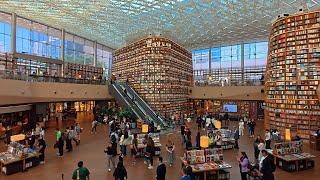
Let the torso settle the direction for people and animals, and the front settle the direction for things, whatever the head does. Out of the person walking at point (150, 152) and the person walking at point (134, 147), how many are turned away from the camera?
2

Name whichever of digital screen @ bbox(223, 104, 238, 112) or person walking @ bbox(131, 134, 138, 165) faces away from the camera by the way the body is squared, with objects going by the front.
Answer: the person walking

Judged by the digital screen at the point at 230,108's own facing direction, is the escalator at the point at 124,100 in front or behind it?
in front

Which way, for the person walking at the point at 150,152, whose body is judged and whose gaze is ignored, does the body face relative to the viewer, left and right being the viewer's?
facing away from the viewer

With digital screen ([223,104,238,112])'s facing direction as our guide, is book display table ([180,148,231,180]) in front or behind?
in front

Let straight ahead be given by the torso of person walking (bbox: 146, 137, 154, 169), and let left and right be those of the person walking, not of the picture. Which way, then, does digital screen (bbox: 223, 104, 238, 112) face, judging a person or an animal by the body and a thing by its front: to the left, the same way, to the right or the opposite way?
the opposite way

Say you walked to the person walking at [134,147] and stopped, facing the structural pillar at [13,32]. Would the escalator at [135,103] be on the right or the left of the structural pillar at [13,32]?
right

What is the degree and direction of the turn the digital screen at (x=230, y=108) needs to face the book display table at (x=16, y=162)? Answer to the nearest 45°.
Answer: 0° — it already faces it

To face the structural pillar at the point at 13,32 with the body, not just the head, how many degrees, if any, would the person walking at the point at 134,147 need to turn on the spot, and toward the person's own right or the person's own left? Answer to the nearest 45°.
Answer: approximately 45° to the person's own left

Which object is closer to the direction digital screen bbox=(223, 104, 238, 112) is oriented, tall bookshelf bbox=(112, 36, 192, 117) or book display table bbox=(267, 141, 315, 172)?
the book display table

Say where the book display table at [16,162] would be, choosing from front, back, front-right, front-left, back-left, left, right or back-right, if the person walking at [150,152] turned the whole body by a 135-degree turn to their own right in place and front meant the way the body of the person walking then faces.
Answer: back-right

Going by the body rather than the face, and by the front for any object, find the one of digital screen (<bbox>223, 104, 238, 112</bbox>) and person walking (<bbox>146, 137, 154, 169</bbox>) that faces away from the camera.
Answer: the person walking

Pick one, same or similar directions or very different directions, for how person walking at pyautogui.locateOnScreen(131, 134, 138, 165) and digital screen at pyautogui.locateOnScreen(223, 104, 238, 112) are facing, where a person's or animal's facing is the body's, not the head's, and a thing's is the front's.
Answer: very different directions

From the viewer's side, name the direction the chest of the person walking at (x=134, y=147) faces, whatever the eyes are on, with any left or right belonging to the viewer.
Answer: facing away from the viewer

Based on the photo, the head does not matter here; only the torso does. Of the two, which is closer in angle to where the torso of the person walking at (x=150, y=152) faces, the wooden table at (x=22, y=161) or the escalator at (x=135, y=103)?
the escalator
